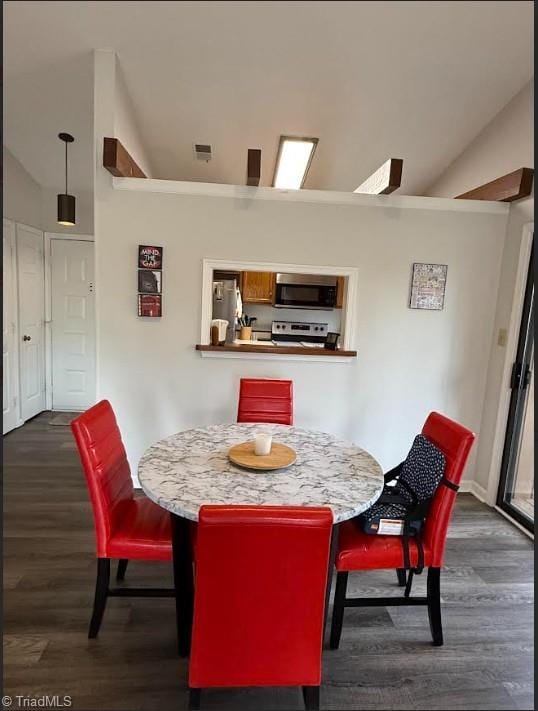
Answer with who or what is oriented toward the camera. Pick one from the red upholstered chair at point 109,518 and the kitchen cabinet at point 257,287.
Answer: the kitchen cabinet

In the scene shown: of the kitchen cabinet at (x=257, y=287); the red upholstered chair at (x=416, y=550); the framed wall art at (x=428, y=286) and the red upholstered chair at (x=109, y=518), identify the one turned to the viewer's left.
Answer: the red upholstered chair at (x=416, y=550)

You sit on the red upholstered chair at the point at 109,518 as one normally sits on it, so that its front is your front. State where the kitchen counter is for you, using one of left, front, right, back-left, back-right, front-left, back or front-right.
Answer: front-left

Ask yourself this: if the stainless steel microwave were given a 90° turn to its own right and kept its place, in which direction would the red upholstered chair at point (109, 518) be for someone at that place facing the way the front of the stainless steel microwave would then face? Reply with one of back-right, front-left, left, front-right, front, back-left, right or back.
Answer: left

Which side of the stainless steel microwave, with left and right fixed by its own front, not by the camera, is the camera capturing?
front

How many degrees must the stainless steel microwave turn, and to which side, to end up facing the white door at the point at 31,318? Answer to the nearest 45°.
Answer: approximately 90° to its right

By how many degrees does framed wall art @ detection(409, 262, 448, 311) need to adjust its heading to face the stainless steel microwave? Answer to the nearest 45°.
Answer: approximately 135° to its right

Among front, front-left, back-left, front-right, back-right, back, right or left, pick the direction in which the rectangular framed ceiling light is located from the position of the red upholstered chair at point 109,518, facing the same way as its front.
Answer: front-left

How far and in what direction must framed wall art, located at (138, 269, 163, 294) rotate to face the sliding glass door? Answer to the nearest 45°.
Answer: approximately 90° to its left

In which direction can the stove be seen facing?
toward the camera

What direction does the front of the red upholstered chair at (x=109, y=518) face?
to the viewer's right

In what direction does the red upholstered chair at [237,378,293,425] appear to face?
toward the camera

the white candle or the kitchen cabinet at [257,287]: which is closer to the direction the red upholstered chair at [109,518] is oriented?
the white candle

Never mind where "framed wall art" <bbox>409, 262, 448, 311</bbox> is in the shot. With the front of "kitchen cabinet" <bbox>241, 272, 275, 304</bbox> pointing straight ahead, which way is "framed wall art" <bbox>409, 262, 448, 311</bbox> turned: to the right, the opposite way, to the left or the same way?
the same way

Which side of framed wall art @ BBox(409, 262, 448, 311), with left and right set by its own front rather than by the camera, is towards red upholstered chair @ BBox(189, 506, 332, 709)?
front

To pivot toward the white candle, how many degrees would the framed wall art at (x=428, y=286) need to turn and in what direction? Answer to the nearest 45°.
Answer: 0° — it already faces it

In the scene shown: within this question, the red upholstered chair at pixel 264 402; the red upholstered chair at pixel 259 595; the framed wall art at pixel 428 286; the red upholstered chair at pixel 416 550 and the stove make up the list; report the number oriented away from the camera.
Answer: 1

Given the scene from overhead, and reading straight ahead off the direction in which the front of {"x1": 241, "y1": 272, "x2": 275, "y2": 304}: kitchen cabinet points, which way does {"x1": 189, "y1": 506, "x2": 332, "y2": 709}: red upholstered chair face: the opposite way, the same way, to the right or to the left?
the opposite way

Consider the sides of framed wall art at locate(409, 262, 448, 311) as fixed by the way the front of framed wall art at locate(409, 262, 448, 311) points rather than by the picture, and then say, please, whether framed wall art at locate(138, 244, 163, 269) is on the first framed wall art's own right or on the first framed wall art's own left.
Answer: on the first framed wall art's own right

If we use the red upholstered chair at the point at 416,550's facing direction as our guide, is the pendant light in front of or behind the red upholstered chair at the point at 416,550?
in front

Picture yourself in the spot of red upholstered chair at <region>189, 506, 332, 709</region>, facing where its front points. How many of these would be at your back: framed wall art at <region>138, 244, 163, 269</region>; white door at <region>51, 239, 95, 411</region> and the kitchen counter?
0

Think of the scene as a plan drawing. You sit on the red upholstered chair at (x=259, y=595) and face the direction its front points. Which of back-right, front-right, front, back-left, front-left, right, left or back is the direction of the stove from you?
front
